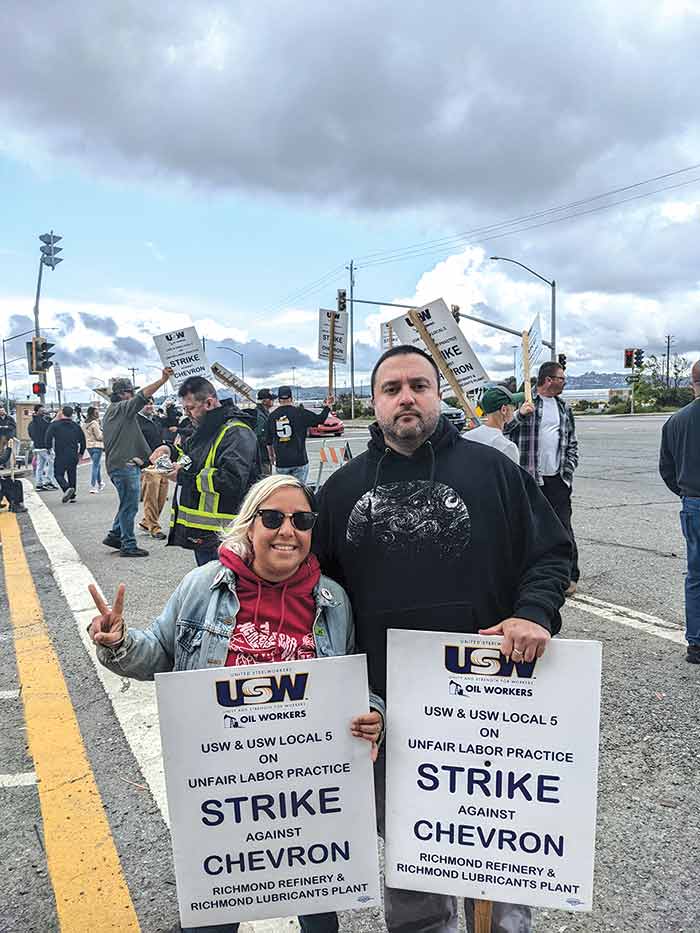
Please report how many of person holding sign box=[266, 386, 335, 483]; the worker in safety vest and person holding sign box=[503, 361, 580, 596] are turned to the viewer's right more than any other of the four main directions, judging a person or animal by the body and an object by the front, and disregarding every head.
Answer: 0

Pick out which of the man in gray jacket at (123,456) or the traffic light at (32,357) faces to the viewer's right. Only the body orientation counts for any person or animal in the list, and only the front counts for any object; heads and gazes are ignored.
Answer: the man in gray jacket

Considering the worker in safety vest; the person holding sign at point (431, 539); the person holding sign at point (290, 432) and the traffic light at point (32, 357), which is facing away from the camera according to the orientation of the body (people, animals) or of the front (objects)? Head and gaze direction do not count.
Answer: the person holding sign at point (290, 432)

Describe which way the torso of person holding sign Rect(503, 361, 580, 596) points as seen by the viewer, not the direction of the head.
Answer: toward the camera

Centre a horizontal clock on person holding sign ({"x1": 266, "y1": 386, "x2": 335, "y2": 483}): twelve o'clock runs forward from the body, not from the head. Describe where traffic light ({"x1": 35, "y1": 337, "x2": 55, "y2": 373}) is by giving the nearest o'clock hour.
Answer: The traffic light is roughly at 11 o'clock from the person holding sign.

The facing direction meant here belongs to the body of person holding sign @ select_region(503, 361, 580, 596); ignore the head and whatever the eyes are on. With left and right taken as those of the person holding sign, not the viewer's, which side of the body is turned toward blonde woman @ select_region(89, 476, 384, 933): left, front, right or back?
front

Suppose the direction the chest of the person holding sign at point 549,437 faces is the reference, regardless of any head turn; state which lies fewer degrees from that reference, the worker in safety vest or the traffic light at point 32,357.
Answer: the worker in safety vest

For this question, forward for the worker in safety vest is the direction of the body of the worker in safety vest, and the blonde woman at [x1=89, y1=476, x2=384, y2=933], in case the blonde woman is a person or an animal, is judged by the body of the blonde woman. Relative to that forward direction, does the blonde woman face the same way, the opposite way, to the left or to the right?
to the left

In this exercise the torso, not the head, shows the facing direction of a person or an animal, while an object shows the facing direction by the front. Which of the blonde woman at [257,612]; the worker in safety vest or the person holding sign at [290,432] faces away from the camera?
the person holding sign

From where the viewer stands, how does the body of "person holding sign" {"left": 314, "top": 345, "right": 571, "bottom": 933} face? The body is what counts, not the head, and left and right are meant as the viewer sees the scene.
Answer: facing the viewer

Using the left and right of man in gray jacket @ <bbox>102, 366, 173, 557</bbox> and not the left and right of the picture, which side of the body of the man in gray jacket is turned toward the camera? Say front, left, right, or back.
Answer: right

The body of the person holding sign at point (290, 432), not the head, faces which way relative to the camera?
away from the camera

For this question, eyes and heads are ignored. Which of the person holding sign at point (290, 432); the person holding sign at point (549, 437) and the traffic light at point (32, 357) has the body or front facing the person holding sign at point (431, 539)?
the person holding sign at point (549, 437)

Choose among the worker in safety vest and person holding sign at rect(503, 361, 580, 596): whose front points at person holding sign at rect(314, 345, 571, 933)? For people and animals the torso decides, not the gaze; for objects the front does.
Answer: person holding sign at rect(503, 361, 580, 596)
